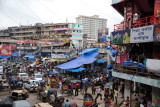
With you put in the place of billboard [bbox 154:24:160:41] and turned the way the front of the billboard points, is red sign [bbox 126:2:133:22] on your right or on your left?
on your right

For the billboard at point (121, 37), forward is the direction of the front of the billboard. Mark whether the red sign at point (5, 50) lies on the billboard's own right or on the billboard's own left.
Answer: on the billboard's own right

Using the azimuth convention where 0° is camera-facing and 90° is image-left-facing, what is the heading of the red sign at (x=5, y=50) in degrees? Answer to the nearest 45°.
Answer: approximately 0°

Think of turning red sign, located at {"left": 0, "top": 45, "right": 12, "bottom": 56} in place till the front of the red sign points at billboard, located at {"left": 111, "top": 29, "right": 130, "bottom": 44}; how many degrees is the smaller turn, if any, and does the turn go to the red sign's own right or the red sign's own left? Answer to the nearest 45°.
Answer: approximately 45° to the red sign's own left

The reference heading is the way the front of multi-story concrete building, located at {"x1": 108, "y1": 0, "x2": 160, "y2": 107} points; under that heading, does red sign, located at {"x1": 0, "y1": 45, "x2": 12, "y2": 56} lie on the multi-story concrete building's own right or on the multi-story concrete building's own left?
on the multi-story concrete building's own right
